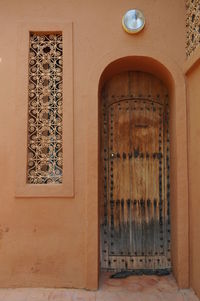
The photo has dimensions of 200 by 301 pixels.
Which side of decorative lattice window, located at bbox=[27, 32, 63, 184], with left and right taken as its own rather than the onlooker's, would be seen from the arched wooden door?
left

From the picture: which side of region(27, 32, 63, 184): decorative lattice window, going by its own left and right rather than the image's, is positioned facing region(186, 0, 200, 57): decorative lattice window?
left

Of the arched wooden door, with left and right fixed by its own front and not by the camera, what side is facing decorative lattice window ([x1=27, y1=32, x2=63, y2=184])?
right

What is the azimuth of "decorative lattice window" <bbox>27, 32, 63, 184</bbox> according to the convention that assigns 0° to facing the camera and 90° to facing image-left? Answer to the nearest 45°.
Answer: approximately 0°

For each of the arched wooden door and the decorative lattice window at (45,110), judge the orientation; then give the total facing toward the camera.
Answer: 2

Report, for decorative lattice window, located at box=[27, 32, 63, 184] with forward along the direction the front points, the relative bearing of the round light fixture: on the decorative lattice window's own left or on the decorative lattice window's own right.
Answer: on the decorative lattice window's own left
